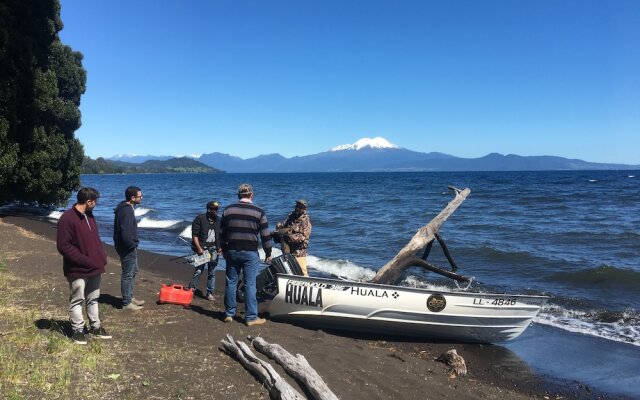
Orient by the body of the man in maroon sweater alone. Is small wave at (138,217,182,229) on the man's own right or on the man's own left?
on the man's own left

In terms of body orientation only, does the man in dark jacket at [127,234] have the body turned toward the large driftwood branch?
yes

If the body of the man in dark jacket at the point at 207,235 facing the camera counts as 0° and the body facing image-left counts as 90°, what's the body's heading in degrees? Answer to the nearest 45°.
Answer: approximately 315°

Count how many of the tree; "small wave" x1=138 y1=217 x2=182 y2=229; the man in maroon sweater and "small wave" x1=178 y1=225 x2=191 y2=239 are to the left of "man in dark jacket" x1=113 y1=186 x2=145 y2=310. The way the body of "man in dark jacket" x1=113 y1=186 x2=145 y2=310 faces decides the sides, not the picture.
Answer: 3

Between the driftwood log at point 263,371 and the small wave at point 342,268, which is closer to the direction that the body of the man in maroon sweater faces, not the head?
the driftwood log

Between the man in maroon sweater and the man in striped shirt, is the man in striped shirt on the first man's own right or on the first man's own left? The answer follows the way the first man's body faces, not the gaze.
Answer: on the first man's own left

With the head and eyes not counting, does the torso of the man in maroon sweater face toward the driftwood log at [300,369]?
yes

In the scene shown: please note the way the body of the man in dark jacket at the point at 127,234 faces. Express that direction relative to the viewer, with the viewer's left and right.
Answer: facing to the right of the viewer

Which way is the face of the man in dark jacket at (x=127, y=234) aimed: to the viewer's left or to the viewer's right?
to the viewer's right

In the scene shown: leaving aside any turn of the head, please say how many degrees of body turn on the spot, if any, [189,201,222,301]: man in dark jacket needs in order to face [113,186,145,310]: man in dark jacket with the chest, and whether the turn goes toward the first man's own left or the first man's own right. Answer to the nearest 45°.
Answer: approximately 90° to the first man's own right
